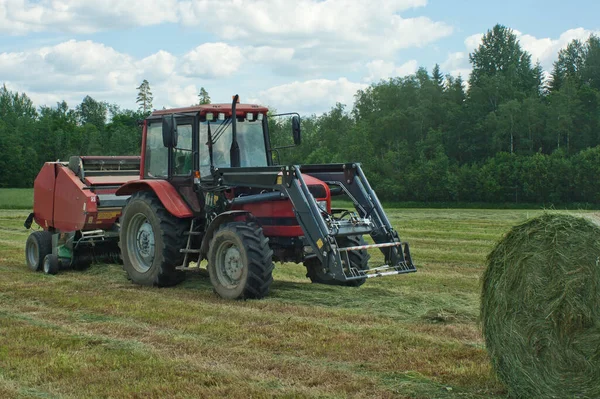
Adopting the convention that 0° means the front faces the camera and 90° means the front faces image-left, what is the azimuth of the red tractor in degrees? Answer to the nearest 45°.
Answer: approximately 315°

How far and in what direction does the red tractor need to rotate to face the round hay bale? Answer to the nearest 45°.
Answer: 0° — it already faces it
